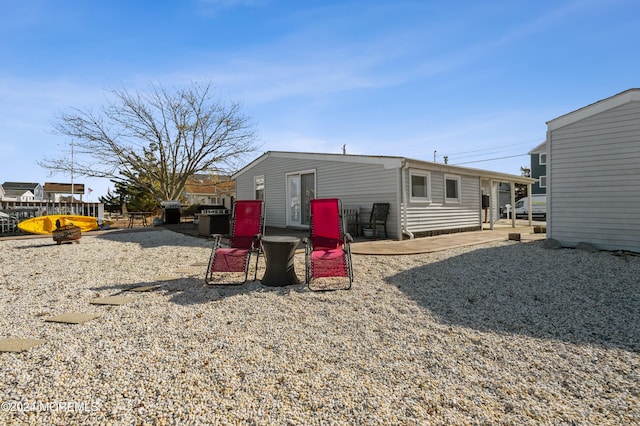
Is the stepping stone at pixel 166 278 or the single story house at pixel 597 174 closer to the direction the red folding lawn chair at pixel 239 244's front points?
the stepping stone

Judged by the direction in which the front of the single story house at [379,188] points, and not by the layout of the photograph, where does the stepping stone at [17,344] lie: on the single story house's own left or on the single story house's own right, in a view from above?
on the single story house's own right

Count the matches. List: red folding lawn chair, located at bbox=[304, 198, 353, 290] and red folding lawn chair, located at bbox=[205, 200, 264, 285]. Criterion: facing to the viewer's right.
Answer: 0

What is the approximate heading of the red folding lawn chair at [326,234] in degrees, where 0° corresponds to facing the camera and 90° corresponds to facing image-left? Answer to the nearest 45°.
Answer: approximately 0°

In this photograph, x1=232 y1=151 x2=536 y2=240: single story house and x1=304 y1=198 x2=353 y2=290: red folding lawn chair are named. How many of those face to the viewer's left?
0

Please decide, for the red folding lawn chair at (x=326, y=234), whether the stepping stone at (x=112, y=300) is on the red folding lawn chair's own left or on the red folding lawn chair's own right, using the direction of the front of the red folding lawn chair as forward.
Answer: on the red folding lawn chair's own right

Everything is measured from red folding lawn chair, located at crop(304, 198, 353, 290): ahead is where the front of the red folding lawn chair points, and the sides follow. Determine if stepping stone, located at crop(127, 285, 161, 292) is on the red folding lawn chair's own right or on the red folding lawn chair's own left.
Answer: on the red folding lawn chair's own right
